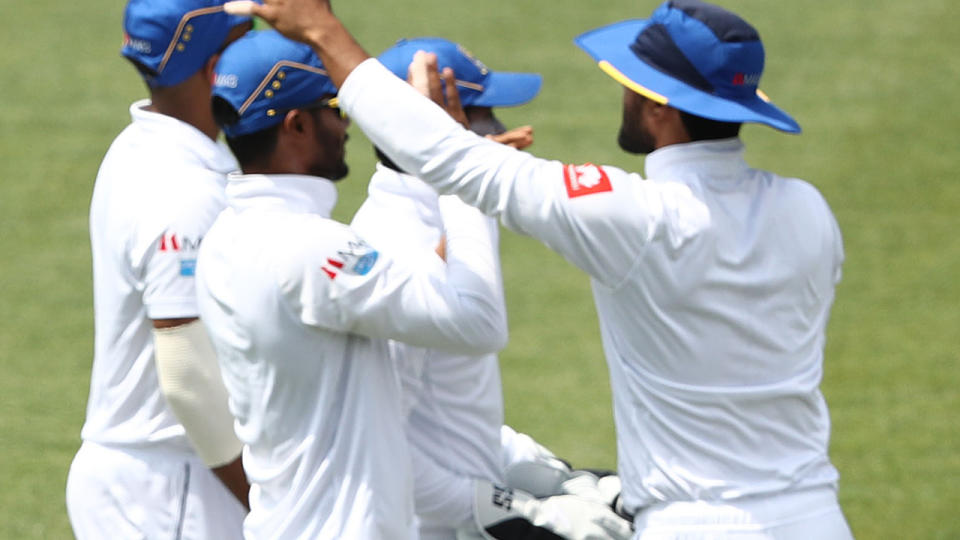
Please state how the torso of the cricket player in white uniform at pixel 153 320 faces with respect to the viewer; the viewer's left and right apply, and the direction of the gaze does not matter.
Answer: facing away from the viewer and to the right of the viewer

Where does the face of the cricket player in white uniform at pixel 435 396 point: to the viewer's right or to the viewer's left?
to the viewer's right

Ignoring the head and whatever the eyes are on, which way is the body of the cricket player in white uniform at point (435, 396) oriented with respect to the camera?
to the viewer's right

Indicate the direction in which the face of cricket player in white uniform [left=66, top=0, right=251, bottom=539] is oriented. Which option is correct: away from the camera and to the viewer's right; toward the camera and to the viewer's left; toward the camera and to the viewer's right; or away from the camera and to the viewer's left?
away from the camera and to the viewer's right

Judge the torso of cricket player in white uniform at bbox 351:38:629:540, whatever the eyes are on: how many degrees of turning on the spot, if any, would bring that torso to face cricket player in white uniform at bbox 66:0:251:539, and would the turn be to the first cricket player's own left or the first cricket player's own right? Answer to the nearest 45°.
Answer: approximately 180°

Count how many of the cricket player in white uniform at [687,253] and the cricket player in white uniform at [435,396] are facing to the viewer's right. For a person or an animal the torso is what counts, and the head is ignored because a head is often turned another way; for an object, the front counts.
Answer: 1

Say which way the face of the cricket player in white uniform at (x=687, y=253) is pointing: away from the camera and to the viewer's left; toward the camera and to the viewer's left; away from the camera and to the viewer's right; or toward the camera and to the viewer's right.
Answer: away from the camera and to the viewer's left

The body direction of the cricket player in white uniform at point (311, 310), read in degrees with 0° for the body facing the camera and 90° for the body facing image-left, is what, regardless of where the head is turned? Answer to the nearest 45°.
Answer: approximately 225°

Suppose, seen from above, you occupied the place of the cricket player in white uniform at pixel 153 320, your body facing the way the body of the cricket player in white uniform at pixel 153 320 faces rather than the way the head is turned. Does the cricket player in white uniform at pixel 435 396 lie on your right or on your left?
on your right

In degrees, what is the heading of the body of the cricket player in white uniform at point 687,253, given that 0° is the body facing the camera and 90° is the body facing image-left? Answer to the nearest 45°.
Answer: approximately 135°

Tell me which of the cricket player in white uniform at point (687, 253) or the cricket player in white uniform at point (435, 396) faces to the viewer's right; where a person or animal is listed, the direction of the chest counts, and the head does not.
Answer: the cricket player in white uniform at point (435, 396)
